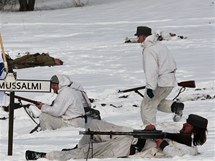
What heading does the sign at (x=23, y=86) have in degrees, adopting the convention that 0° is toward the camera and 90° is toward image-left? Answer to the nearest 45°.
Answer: approximately 0°
